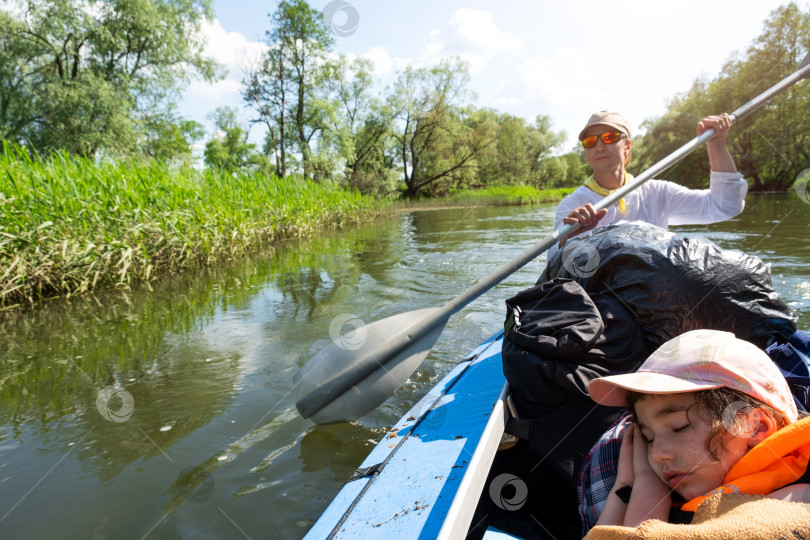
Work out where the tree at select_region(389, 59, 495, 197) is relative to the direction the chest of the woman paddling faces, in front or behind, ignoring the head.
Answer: behind

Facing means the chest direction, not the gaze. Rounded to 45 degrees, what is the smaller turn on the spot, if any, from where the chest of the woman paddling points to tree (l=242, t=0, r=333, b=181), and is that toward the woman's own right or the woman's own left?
approximately 135° to the woman's own right

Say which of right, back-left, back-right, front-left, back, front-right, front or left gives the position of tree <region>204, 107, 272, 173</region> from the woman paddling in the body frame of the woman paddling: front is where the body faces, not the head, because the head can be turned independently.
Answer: back-right

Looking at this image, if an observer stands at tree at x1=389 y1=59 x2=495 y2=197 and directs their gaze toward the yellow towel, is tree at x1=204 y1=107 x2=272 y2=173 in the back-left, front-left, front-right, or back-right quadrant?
back-right

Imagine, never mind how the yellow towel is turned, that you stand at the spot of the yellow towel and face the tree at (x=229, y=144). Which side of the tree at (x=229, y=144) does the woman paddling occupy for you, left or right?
right

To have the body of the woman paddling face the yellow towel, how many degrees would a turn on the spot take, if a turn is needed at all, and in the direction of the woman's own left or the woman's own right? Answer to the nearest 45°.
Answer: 0° — they already face it

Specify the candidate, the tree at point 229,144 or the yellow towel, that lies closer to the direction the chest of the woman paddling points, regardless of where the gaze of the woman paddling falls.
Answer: the yellow towel

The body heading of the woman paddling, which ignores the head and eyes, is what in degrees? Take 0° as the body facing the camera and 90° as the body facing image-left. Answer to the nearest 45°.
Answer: approximately 0°
